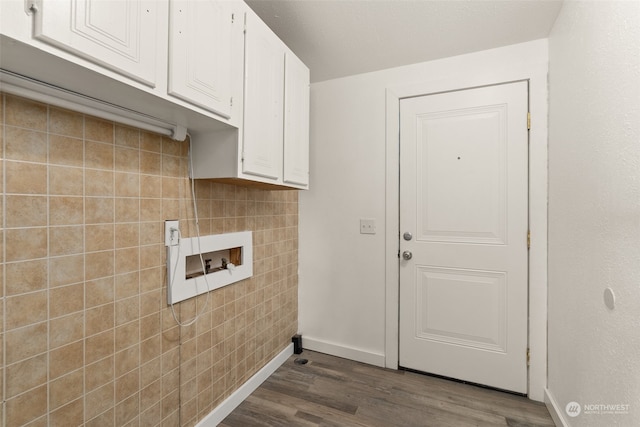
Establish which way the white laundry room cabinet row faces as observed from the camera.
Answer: facing the viewer and to the right of the viewer

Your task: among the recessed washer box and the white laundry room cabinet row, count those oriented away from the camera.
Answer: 0

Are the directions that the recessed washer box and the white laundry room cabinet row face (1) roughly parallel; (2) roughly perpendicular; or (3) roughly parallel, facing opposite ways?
roughly parallel

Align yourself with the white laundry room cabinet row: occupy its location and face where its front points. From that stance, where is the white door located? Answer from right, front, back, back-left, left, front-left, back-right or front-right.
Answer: front-left

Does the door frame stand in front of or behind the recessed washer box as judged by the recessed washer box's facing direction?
in front

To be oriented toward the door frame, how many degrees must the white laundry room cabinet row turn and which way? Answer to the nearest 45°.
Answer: approximately 45° to its left

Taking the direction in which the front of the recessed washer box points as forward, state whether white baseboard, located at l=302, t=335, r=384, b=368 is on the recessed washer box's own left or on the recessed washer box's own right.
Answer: on the recessed washer box's own left
